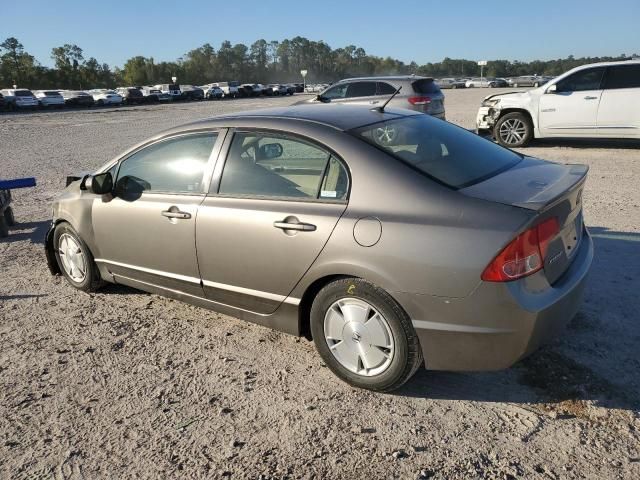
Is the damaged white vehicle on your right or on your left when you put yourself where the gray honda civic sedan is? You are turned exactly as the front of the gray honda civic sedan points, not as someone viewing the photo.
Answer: on your right

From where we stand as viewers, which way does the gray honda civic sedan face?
facing away from the viewer and to the left of the viewer

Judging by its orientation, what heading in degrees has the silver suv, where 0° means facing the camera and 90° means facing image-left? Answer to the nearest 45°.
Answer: approximately 135°

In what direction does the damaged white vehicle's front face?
to the viewer's left

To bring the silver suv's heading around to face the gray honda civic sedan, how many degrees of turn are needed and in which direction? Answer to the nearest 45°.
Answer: approximately 135° to its left

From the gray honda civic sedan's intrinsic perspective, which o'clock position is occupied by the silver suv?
The silver suv is roughly at 2 o'clock from the gray honda civic sedan.

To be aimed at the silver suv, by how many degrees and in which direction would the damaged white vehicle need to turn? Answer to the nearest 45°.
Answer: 0° — it already faces it

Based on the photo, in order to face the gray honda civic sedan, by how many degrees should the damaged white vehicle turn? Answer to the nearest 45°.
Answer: approximately 90° to its left

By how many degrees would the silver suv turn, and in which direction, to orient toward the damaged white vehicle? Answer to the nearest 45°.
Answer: approximately 180°

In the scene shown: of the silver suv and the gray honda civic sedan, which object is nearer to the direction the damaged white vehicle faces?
the silver suv
